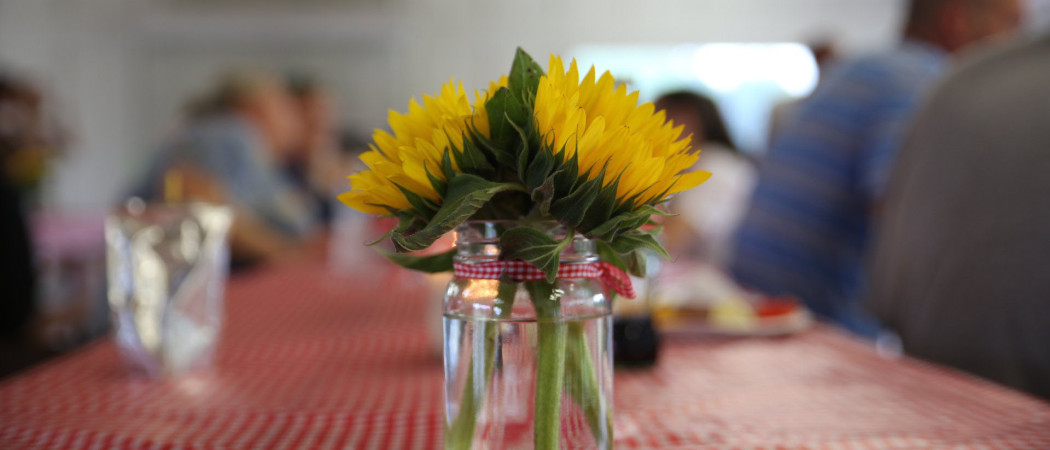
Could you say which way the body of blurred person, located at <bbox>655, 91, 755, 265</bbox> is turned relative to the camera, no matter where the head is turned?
to the viewer's left

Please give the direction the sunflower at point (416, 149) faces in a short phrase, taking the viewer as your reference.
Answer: facing to the left of the viewer

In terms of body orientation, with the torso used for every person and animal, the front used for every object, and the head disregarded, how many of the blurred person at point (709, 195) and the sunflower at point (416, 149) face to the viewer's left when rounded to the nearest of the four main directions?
2

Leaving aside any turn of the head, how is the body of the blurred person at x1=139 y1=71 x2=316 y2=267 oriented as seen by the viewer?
to the viewer's right

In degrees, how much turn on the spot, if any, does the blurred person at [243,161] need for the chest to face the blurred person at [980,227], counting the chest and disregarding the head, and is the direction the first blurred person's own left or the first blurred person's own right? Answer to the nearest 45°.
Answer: approximately 90° to the first blurred person's own right

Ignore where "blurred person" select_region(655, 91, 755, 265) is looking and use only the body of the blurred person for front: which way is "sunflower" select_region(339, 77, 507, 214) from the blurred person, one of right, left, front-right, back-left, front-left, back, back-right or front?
left
